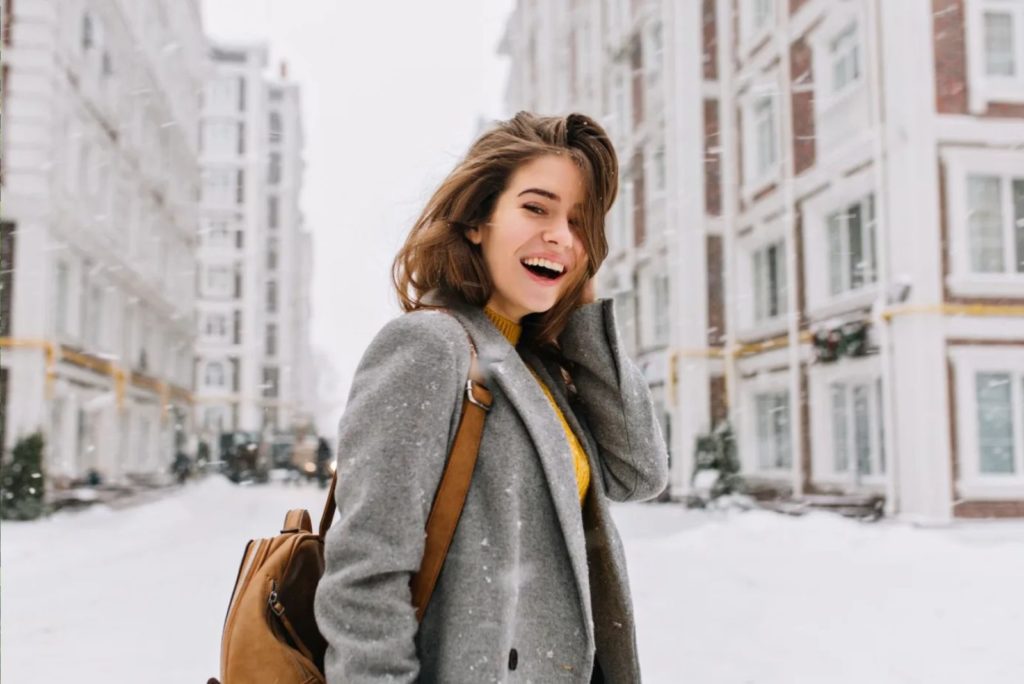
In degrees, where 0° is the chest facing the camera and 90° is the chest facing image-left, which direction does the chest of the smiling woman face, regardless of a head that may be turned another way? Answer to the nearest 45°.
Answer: approximately 315°

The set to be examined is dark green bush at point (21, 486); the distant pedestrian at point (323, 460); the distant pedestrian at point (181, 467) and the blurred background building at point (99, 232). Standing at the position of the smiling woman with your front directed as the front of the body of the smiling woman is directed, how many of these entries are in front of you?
0

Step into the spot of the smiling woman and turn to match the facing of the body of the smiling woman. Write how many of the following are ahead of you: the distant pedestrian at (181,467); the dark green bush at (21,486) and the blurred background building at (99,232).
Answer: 0

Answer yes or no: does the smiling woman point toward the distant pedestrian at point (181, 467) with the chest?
no

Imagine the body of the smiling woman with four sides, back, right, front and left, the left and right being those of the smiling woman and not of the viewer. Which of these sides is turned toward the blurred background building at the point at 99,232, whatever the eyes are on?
back

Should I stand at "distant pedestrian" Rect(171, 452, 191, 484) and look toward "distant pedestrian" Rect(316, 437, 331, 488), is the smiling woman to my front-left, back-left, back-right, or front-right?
front-right

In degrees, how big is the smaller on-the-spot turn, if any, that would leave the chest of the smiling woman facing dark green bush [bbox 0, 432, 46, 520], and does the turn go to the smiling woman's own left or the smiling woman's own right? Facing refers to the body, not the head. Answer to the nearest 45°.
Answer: approximately 180°

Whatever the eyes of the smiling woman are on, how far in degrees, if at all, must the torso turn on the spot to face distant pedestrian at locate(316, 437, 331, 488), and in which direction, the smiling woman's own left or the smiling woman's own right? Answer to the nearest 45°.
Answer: approximately 135° to the smiling woman's own left
